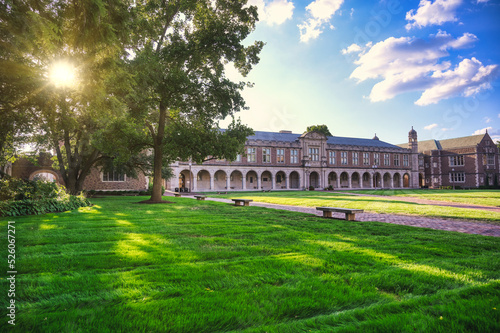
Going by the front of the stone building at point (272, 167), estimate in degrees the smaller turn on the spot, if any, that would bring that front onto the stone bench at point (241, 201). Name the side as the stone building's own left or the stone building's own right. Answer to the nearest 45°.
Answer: approximately 45° to the stone building's own right

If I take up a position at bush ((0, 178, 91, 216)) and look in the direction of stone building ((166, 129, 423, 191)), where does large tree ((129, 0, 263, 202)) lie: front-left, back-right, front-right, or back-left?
front-right

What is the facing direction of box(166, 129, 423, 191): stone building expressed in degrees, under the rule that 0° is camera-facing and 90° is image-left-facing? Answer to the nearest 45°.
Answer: approximately 315°

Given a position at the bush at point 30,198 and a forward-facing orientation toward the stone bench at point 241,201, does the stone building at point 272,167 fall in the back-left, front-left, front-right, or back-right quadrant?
front-left

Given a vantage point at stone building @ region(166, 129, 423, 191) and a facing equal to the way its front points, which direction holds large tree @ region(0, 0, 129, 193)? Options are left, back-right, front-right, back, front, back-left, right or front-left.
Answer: front-right

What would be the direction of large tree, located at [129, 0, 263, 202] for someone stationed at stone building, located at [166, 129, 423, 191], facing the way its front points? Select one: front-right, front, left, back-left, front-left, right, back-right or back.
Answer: front-right
